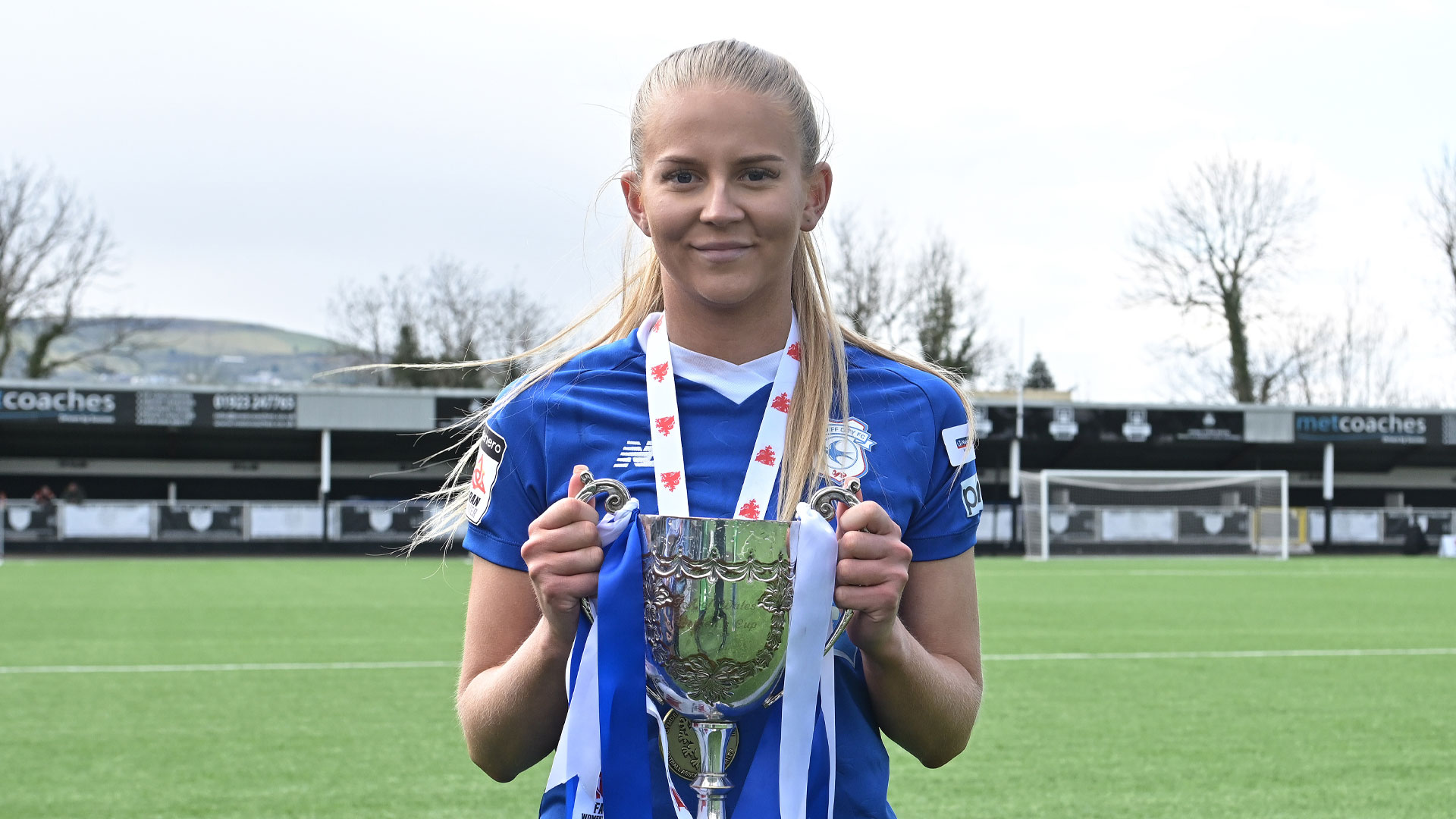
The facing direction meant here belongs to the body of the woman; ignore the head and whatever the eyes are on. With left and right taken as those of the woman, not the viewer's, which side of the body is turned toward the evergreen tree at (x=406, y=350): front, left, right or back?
back

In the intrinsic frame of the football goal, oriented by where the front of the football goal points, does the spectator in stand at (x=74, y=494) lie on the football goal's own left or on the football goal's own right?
on the football goal's own right

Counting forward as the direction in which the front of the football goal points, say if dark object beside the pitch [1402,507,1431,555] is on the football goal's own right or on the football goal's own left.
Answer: on the football goal's own left

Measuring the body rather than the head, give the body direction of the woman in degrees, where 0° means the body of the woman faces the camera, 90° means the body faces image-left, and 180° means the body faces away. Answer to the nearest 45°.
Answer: approximately 0°

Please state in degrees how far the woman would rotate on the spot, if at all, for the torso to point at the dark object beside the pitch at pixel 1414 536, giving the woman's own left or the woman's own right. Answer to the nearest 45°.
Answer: approximately 135° to the woman's own left

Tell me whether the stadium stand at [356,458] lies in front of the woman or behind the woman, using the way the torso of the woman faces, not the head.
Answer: behind

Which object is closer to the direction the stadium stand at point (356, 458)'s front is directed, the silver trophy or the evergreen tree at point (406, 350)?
the silver trophy

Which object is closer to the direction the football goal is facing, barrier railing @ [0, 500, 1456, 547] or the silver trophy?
the silver trophy

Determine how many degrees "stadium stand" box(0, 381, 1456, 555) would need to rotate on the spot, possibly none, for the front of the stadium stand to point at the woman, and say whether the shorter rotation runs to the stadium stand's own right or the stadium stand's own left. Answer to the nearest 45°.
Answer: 0° — it already faces them
